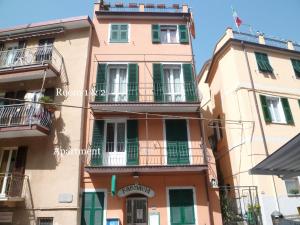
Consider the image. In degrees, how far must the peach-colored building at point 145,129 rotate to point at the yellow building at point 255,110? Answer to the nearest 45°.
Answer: approximately 90° to its left

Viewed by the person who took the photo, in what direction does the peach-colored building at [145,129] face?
facing the viewer

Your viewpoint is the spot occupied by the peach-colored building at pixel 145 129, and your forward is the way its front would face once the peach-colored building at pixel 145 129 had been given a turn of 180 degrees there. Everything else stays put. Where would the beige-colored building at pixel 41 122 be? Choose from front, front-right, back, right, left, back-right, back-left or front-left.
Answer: left
